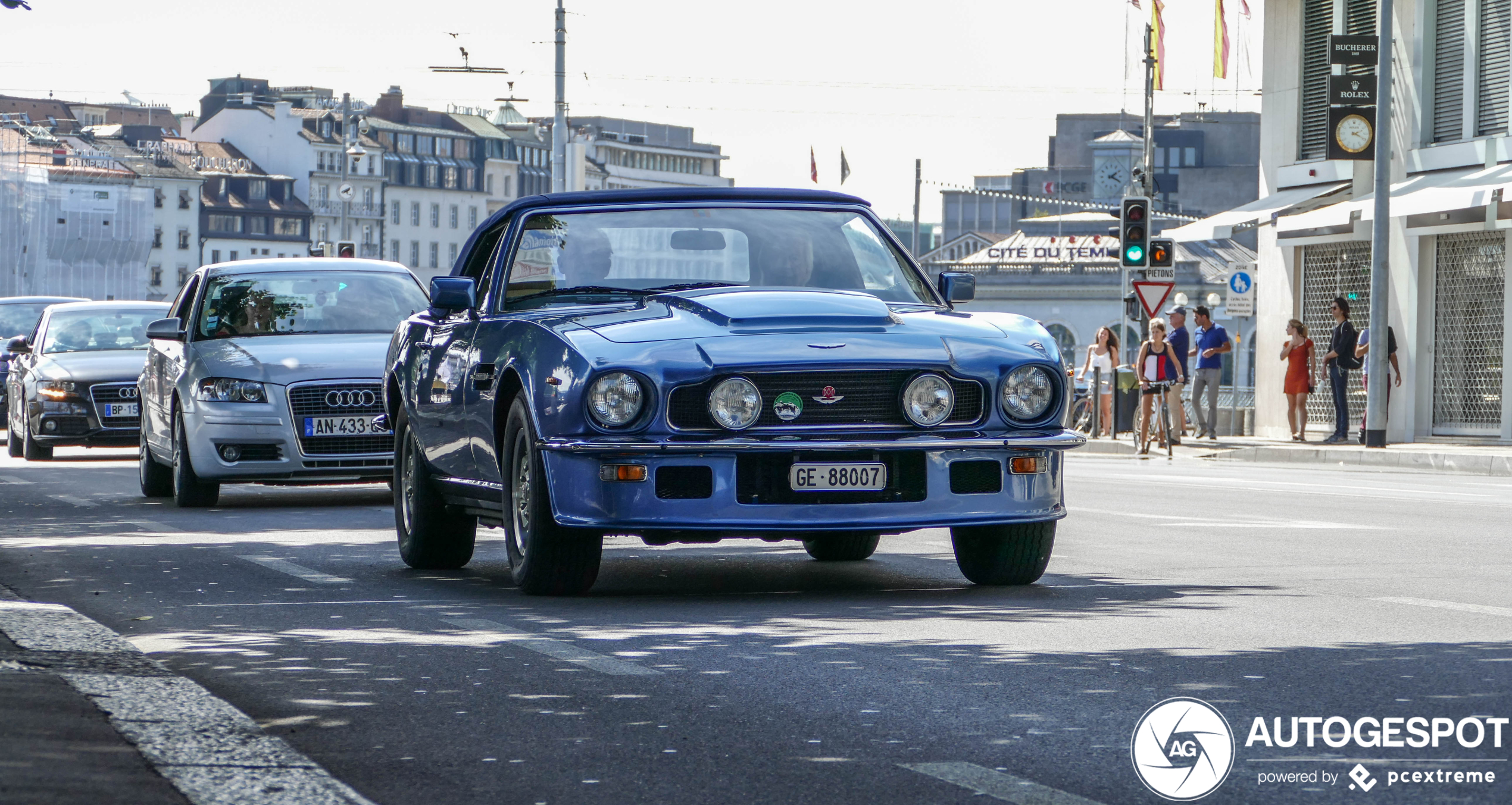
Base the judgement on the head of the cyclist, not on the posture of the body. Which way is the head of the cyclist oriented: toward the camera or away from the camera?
toward the camera

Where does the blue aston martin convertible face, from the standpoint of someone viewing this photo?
facing the viewer and to the right of the viewer

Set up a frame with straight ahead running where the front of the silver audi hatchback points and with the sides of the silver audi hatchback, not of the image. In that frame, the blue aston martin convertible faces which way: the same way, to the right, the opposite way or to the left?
the same way

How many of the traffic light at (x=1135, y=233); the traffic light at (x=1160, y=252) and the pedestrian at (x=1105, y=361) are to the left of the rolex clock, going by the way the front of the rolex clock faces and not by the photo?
0

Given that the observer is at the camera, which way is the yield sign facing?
facing the viewer

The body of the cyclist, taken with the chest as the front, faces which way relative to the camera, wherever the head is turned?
toward the camera

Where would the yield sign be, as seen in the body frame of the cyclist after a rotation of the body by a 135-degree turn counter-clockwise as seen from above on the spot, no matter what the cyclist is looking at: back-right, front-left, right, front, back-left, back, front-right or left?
front-left

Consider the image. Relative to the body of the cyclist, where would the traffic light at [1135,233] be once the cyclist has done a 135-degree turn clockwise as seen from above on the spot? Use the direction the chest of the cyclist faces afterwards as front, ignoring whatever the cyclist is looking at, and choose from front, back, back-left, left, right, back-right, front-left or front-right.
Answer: front-right

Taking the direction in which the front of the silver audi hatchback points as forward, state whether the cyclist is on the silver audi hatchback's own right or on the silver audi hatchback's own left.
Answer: on the silver audi hatchback's own left

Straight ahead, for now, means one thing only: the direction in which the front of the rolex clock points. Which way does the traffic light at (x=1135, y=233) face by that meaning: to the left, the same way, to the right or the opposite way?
the same way
